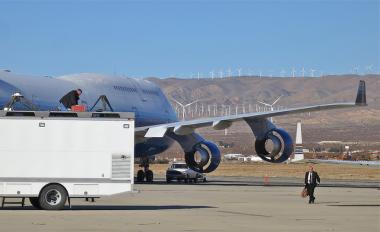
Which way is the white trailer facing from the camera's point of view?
to the viewer's left

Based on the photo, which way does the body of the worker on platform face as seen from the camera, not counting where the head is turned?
to the viewer's right

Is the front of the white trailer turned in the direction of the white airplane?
no

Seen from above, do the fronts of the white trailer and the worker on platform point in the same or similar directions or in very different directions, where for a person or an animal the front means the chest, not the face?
very different directions

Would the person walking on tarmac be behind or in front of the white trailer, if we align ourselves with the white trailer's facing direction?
behind

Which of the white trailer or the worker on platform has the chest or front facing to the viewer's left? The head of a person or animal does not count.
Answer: the white trailer

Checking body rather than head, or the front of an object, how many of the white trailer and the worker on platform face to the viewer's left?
1
